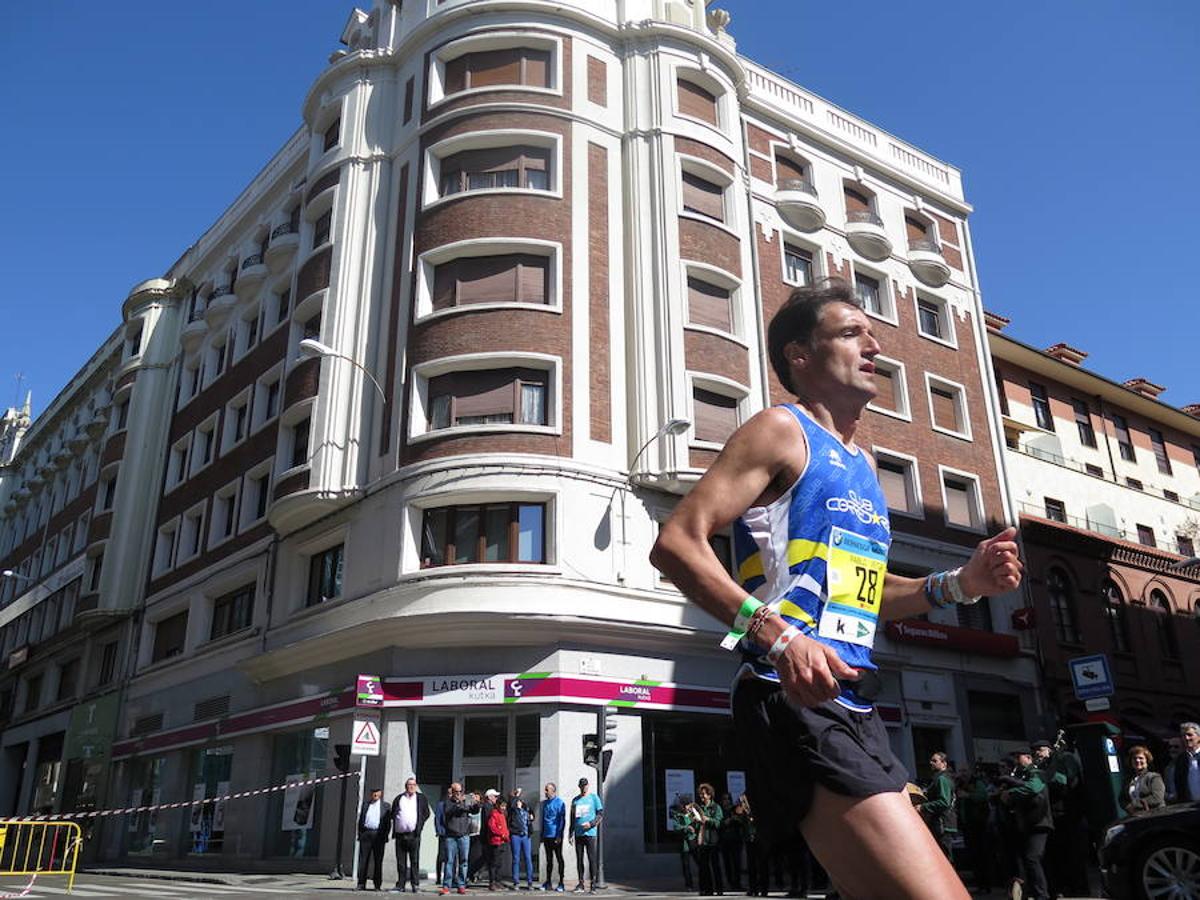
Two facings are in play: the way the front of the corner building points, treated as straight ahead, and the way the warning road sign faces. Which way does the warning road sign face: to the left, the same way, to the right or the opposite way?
the same way

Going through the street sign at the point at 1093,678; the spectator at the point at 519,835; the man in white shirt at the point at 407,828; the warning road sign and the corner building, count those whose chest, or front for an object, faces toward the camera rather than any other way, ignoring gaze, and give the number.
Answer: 5

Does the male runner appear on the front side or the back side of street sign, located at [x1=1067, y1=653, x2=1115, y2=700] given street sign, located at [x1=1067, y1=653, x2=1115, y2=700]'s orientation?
on the front side

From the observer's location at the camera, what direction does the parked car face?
facing to the left of the viewer

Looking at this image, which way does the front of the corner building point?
toward the camera

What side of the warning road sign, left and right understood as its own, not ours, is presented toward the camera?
front

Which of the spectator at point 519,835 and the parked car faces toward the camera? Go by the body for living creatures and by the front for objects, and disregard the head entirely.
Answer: the spectator

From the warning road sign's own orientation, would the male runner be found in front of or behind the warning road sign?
in front

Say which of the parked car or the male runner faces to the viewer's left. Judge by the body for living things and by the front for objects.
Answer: the parked car

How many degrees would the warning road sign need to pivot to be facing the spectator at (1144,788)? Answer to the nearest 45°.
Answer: approximately 45° to its left

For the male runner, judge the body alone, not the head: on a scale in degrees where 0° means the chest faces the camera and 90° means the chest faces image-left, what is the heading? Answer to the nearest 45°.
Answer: approximately 315°

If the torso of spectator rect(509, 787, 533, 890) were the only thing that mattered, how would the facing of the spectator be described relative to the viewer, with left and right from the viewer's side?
facing the viewer

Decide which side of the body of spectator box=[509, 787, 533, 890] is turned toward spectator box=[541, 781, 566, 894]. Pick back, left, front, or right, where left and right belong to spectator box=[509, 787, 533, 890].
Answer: left

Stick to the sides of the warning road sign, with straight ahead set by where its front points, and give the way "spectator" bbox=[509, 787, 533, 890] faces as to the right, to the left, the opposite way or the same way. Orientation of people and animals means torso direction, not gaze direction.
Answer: the same way
